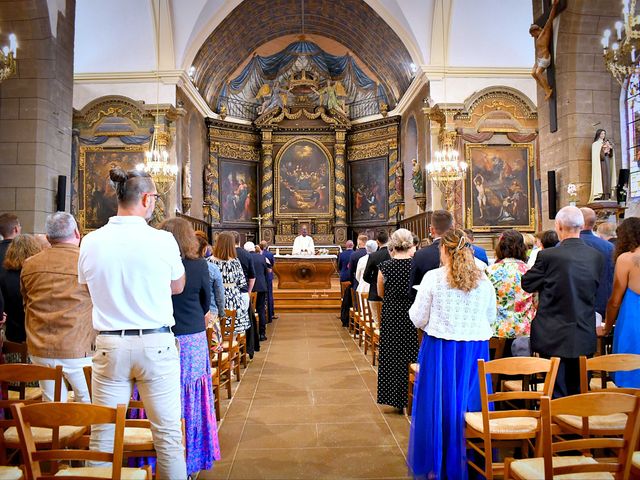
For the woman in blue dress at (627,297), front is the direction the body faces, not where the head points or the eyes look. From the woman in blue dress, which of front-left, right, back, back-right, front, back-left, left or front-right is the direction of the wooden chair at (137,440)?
back-left

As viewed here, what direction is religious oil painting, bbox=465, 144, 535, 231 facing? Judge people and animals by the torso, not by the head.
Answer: toward the camera

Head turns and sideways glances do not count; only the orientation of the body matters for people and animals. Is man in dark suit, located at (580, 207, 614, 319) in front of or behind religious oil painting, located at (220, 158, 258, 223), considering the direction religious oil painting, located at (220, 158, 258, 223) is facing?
in front

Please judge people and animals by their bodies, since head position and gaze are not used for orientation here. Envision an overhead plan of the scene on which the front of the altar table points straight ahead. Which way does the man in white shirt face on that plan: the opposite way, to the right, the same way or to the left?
the opposite way

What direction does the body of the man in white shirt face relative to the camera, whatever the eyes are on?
away from the camera

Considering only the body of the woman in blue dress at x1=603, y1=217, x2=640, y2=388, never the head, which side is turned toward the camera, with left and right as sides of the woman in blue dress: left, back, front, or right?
back

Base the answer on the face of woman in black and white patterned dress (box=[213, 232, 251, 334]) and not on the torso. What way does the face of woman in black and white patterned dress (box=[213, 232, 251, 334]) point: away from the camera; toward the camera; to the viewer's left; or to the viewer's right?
away from the camera

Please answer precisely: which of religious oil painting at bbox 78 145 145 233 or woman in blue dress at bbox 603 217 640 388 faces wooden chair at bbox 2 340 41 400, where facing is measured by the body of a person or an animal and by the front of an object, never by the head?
the religious oil painting

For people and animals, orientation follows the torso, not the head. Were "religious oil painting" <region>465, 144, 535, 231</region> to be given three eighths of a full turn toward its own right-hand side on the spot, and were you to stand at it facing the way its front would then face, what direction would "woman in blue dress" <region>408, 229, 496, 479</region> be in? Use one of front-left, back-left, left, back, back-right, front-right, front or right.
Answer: back-left

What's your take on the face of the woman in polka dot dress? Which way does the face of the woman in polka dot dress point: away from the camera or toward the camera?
away from the camera

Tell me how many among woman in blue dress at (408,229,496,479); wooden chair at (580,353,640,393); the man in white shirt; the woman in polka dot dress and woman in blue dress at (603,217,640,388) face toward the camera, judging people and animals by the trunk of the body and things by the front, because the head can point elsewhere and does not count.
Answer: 0

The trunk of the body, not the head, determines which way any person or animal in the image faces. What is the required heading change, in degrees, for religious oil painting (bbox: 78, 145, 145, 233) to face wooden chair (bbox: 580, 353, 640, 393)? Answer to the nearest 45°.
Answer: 0° — it already faces it

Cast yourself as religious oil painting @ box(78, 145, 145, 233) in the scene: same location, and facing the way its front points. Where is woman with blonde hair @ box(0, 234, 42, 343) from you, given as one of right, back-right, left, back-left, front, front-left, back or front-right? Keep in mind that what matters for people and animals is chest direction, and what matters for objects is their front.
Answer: front

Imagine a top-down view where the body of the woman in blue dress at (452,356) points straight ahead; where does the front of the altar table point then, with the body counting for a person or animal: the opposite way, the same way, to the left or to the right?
the opposite way

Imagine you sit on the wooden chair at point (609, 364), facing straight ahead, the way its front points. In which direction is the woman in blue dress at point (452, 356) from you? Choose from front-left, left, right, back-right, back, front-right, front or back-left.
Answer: left

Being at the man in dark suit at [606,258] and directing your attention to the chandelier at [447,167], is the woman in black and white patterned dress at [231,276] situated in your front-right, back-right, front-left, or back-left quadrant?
front-left

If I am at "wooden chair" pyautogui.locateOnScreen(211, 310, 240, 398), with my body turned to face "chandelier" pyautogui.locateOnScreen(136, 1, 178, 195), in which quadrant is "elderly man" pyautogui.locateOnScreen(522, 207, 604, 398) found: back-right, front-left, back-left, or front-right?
back-right

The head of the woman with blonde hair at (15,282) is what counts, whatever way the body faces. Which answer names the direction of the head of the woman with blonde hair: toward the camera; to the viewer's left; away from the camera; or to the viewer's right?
away from the camera

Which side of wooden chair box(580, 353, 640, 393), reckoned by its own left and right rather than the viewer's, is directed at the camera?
back
